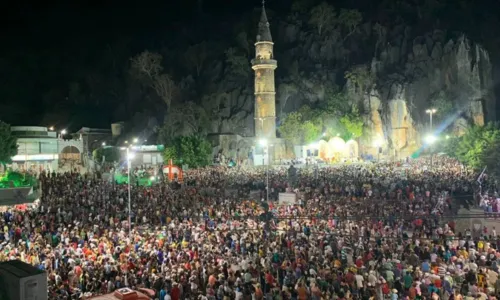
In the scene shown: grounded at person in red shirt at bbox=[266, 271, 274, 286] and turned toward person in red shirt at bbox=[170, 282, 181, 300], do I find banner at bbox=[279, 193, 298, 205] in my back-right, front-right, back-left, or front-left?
back-right

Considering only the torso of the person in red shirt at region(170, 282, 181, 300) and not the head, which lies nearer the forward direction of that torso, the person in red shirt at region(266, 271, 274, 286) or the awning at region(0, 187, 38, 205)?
the awning

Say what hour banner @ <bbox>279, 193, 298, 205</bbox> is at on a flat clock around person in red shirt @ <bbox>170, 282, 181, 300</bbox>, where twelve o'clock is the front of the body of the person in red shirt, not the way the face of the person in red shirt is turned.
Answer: The banner is roughly at 1 o'clock from the person in red shirt.

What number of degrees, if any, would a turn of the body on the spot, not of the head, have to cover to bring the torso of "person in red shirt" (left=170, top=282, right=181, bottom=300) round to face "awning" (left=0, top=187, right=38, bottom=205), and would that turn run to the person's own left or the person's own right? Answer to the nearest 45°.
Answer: approximately 45° to the person's own left

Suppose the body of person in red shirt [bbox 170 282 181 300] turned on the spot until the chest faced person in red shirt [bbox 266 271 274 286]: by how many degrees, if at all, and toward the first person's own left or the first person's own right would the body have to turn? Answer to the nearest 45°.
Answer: approximately 90° to the first person's own right

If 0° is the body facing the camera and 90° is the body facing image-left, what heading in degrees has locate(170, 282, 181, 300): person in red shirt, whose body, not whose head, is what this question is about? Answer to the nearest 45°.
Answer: approximately 180°
